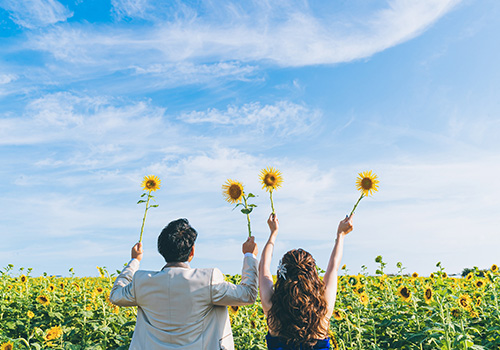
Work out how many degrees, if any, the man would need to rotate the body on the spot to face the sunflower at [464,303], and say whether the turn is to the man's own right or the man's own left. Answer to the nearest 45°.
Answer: approximately 45° to the man's own right

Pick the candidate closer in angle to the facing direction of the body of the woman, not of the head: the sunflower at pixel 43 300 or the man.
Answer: the sunflower

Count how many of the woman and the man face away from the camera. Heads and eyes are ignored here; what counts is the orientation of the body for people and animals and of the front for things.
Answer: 2

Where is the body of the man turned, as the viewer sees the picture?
away from the camera

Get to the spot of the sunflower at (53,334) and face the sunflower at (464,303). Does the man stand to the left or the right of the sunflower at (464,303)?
right

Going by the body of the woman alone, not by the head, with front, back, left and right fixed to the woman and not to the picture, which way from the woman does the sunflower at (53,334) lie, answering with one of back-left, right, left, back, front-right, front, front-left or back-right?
front-left

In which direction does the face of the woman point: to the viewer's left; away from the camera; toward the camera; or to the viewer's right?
away from the camera

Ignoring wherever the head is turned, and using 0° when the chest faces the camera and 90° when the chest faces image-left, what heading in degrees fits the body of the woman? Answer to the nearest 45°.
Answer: approximately 180°

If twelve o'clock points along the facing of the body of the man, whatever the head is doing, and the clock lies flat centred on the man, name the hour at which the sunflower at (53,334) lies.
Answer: The sunflower is roughly at 11 o'clock from the man.

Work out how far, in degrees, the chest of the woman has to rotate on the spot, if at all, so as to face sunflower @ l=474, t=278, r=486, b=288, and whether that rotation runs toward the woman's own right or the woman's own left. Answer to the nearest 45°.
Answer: approximately 45° to the woman's own right
